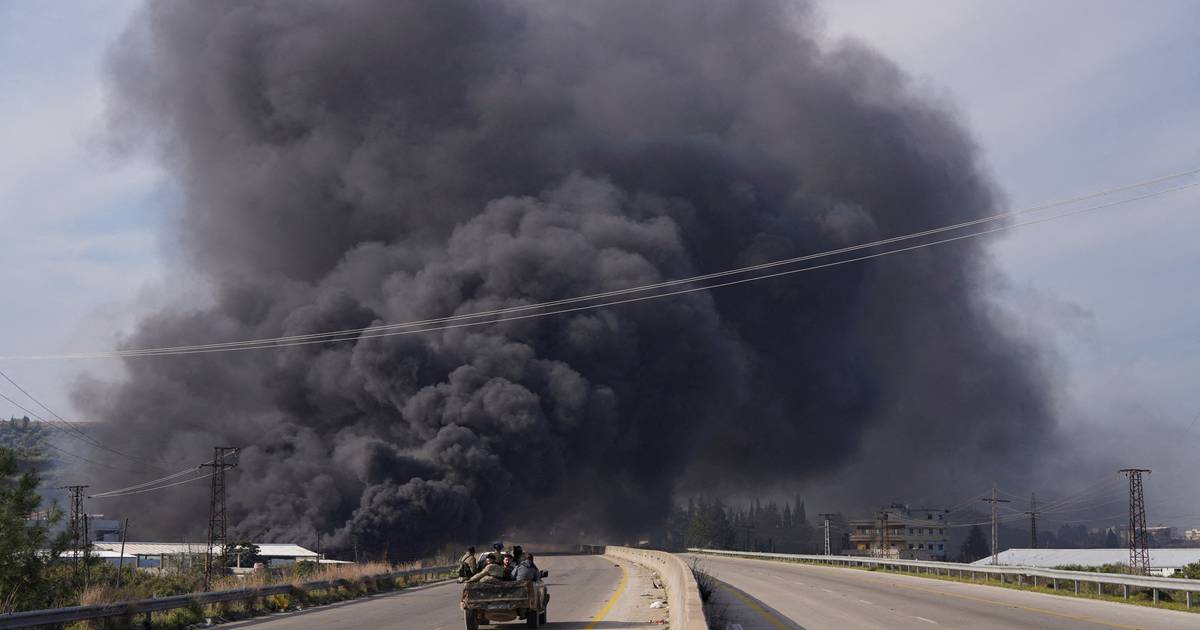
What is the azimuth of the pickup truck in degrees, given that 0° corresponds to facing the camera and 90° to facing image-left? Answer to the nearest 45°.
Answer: approximately 180°
